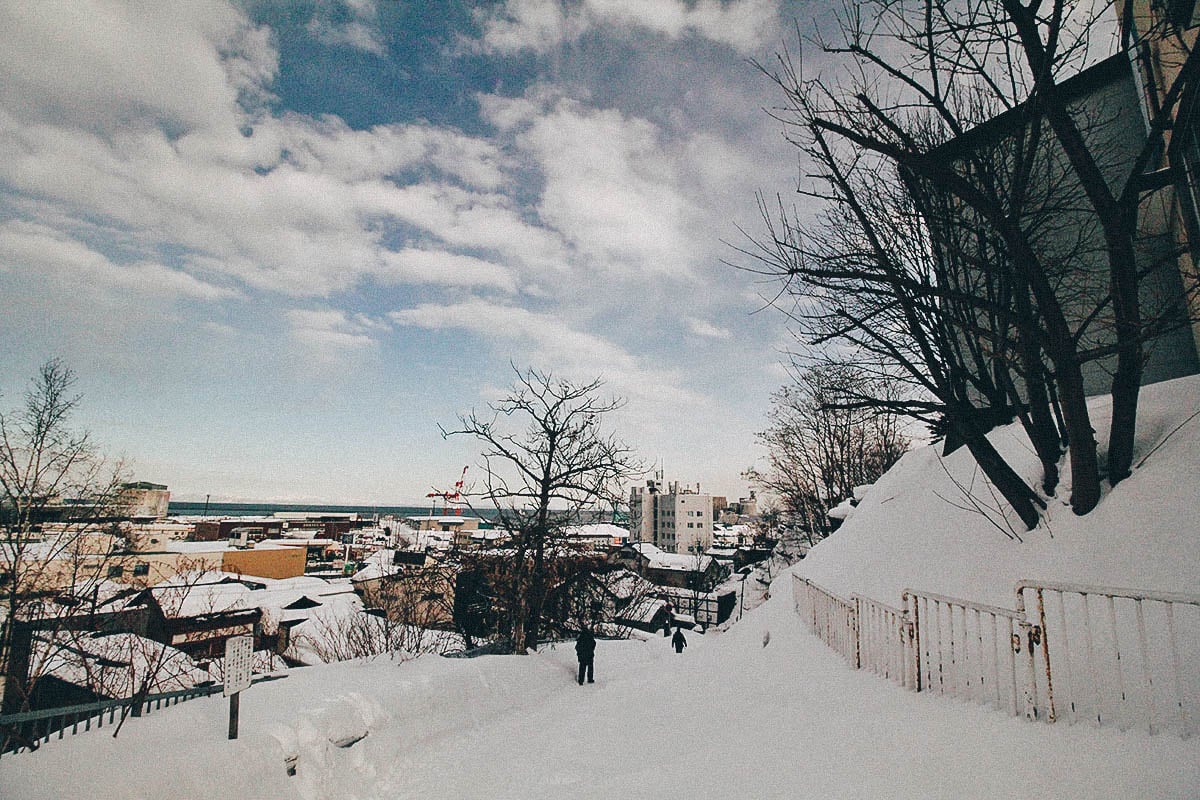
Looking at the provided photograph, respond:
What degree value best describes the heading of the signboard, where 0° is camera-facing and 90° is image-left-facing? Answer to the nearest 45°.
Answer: approximately 315°

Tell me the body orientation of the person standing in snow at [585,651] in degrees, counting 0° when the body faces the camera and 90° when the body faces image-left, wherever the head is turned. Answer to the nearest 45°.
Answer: approximately 180°

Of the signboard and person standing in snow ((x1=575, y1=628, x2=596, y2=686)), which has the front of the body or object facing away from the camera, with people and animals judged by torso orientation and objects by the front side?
the person standing in snow

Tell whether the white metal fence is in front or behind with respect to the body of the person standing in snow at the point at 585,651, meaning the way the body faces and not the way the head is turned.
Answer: behind

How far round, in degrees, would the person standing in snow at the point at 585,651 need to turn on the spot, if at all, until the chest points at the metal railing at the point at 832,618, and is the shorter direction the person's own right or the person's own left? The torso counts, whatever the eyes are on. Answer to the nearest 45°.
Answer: approximately 135° to the person's own right

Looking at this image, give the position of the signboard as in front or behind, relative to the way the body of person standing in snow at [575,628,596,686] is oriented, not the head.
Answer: behind

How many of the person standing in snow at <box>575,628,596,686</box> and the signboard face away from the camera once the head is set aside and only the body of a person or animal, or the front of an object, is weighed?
1
